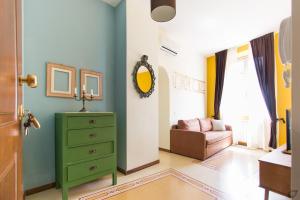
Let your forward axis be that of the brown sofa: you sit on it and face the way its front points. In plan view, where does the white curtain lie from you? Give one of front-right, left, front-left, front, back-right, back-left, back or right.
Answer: left

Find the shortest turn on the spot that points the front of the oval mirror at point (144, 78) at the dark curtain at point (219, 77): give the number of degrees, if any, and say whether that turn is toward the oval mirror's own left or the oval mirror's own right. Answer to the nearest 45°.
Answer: approximately 90° to the oval mirror's own left

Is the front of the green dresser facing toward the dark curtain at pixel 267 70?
no

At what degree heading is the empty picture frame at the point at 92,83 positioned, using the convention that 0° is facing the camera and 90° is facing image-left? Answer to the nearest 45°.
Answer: approximately 315°

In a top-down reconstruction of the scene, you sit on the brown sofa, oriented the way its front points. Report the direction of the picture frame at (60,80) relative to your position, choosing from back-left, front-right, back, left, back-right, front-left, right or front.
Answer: right

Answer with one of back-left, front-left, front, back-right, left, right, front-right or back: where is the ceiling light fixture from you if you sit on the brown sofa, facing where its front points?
front-right

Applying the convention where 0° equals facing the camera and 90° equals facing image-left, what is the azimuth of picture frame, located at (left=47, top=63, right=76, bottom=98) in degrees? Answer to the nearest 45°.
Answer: approximately 315°

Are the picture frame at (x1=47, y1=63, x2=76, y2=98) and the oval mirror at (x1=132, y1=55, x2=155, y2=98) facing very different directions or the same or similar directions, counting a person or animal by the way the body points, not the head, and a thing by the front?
same or similar directions

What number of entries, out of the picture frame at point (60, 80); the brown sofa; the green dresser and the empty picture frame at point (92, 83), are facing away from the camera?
0

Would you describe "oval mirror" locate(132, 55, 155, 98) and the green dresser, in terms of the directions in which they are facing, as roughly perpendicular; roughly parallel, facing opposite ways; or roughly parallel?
roughly parallel

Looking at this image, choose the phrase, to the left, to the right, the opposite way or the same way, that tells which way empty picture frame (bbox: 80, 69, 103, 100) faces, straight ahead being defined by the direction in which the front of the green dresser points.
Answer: the same way

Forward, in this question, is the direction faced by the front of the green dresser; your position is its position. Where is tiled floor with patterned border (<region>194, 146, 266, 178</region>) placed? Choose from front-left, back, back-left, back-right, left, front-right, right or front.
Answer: front-left

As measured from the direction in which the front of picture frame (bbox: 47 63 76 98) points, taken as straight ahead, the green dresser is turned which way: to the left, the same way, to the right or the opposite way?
the same way
